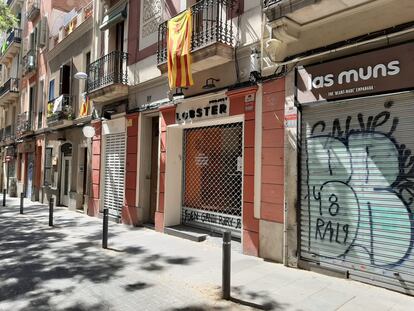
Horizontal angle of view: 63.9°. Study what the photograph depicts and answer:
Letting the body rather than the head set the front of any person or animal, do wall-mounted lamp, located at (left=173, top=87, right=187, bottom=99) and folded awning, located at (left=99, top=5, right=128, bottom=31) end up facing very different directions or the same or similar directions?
same or similar directions

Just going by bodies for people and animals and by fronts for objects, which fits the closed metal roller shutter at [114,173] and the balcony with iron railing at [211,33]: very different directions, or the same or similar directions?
same or similar directions

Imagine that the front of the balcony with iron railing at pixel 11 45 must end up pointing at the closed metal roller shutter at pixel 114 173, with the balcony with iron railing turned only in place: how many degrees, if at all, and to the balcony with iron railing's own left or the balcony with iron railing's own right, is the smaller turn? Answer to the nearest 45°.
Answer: approximately 90° to the balcony with iron railing's own left

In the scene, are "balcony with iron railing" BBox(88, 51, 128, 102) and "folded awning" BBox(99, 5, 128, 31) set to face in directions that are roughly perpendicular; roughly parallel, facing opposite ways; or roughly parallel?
roughly parallel

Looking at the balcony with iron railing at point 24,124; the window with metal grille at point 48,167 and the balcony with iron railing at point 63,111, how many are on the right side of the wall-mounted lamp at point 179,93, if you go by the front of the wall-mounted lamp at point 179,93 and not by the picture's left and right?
3

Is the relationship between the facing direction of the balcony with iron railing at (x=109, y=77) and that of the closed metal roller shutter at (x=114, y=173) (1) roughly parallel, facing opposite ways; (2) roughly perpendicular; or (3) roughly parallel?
roughly parallel

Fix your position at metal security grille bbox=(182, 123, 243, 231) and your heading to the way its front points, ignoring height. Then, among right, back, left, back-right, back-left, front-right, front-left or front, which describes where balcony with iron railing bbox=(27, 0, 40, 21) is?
right

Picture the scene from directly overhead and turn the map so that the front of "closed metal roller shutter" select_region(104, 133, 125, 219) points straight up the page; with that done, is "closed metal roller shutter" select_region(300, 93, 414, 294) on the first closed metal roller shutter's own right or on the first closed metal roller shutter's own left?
on the first closed metal roller shutter's own left

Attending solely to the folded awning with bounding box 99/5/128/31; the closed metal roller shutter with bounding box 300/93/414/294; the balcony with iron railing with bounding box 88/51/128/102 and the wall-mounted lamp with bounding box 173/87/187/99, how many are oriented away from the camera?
0

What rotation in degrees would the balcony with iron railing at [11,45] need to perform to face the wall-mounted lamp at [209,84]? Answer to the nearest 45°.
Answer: approximately 90° to its left

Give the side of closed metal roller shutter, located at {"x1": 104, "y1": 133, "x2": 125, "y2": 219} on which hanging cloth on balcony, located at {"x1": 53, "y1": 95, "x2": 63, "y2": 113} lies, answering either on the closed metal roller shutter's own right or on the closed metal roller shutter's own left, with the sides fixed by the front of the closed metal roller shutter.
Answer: on the closed metal roller shutter's own right

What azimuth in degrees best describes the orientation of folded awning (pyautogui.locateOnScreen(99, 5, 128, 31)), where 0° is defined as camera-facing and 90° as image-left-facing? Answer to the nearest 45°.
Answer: approximately 45°

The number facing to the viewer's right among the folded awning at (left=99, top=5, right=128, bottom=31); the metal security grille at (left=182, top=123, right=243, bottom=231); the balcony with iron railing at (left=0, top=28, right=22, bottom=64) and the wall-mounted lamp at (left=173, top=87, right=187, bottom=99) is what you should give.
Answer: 0
